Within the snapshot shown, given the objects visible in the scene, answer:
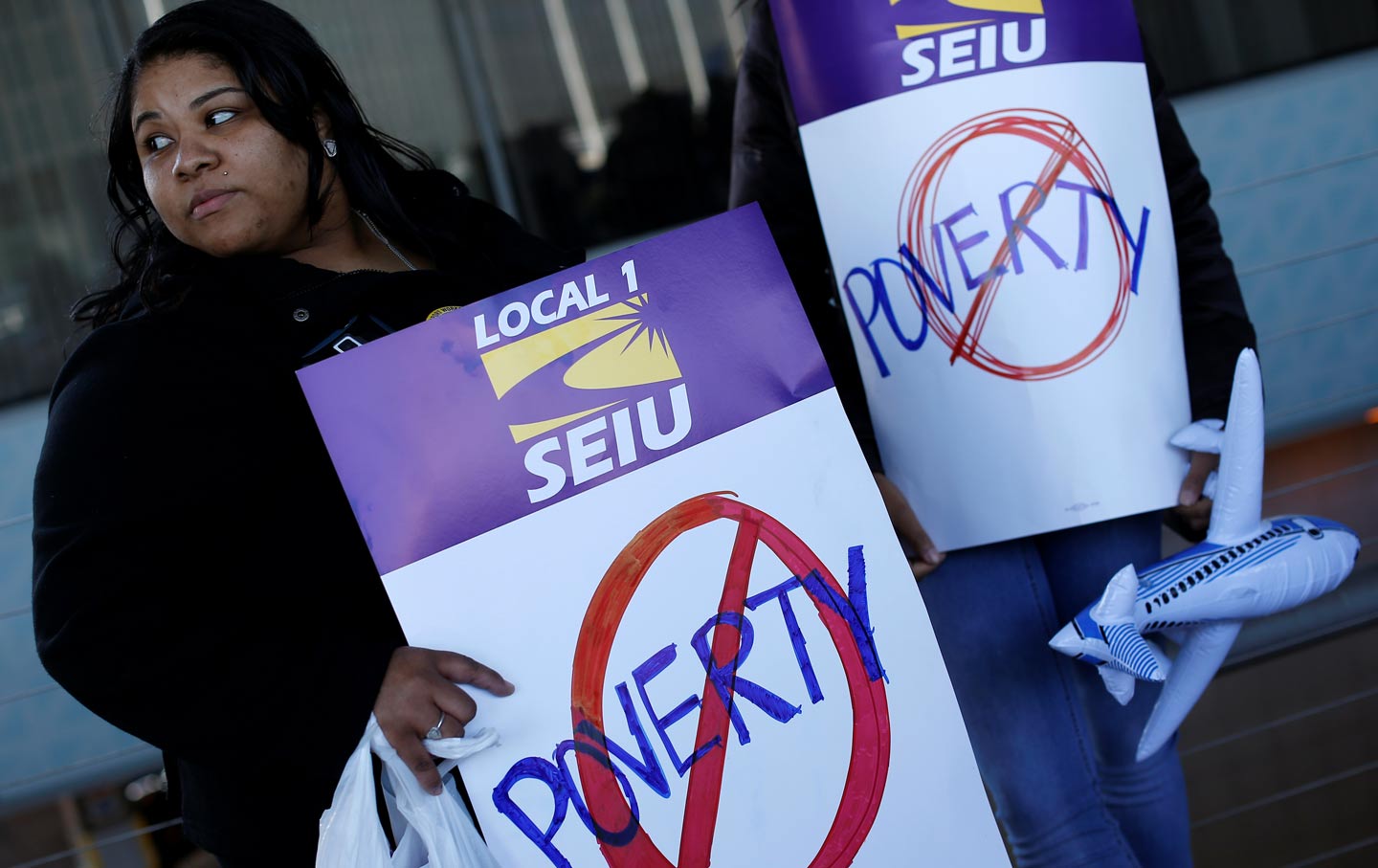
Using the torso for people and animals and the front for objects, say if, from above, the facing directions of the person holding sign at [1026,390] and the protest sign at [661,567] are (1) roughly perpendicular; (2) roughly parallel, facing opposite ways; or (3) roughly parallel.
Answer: roughly parallel

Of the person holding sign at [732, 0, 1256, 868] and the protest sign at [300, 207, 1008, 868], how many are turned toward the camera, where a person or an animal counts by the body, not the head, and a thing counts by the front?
2

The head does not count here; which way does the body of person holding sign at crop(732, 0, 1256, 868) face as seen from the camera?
toward the camera

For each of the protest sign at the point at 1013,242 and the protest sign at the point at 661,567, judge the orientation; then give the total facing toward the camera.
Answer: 2

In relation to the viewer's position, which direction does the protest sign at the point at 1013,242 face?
facing the viewer

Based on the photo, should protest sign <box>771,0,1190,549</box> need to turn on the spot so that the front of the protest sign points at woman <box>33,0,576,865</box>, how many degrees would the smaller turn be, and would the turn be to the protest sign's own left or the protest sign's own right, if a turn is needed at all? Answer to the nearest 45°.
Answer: approximately 45° to the protest sign's own right

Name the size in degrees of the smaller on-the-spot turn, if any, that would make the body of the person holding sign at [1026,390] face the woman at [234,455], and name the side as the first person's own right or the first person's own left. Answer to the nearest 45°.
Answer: approximately 45° to the first person's own right

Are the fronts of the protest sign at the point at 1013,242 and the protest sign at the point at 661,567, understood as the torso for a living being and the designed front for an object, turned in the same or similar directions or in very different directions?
same or similar directions

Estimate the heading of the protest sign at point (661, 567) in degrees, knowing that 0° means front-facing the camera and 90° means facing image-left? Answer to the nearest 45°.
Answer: approximately 0°
